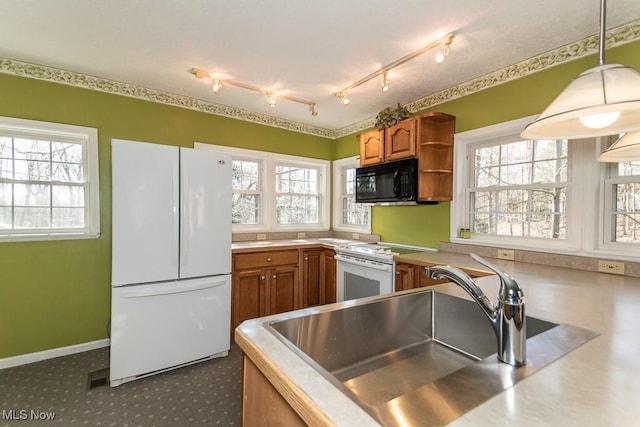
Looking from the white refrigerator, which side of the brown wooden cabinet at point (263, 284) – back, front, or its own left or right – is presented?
right

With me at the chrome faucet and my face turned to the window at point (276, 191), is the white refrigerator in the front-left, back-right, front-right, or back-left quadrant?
front-left

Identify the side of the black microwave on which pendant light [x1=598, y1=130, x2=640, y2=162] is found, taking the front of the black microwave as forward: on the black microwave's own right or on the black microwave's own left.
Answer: on the black microwave's own left

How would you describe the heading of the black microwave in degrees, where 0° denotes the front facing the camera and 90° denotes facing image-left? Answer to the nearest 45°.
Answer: approximately 45°

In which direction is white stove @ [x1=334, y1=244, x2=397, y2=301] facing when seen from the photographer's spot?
facing the viewer and to the left of the viewer

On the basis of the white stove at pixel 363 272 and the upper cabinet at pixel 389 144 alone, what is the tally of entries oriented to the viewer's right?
0

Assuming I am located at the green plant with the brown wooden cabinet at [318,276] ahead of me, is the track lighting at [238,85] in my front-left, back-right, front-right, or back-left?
front-left

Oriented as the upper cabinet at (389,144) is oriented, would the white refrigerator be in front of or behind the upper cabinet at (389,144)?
in front

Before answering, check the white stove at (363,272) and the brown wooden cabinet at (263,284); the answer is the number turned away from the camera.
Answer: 0

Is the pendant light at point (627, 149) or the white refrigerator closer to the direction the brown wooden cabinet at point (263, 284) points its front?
the pendant light

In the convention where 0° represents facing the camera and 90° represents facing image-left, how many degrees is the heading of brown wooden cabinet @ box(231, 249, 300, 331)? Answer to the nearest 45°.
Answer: approximately 315°

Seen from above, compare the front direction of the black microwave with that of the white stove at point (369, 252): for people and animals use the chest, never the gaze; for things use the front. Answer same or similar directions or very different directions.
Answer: same or similar directions

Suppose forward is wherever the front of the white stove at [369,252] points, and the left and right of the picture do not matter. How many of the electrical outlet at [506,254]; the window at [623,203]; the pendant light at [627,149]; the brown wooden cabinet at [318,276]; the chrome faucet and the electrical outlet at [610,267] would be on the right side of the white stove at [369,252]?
1

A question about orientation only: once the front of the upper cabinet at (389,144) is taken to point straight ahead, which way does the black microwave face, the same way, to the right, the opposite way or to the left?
the same way
